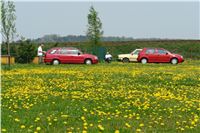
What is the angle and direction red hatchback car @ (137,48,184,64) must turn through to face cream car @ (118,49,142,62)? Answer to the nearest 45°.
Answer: approximately 135° to its left

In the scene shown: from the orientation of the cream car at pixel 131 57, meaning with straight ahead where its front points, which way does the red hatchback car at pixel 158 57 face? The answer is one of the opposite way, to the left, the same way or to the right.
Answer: the opposite way

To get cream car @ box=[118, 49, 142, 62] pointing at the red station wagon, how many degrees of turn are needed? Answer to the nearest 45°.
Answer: approximately 45° to its left

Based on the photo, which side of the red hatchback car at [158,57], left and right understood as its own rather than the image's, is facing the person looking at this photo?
right

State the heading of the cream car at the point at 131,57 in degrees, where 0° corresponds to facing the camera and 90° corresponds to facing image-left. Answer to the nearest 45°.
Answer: approximately 90°
